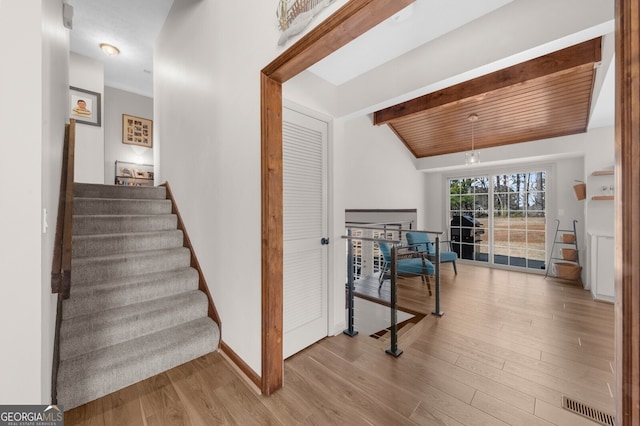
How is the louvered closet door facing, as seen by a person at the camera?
facing the viewer and to the right of the viewer

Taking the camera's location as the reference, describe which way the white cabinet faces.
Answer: facing the viewer and to the left of the viewer

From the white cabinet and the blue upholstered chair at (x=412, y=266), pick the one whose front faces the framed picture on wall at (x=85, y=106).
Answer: the white cabinet
